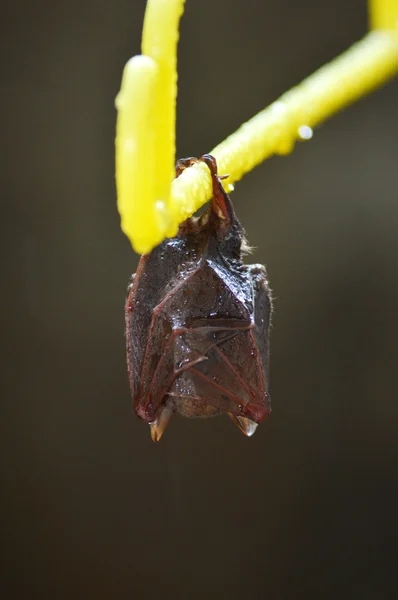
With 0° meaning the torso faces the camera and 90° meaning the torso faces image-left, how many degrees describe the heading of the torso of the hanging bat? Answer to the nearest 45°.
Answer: approximately 0°
